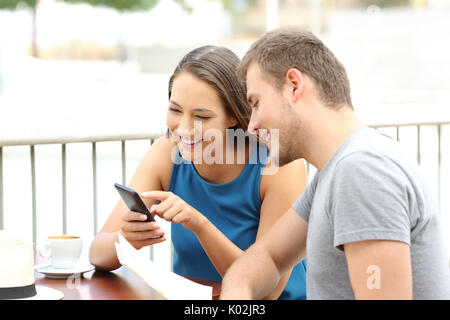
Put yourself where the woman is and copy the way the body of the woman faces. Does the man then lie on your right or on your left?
on your left

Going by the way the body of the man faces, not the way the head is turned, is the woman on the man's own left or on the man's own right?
on the man's own right

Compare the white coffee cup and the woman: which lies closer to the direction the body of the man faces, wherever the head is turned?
the white coffee cup

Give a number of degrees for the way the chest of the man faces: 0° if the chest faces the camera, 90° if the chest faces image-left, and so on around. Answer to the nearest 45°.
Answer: approximately 90°

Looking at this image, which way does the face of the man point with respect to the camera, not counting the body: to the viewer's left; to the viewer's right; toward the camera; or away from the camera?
to the viewer's left
